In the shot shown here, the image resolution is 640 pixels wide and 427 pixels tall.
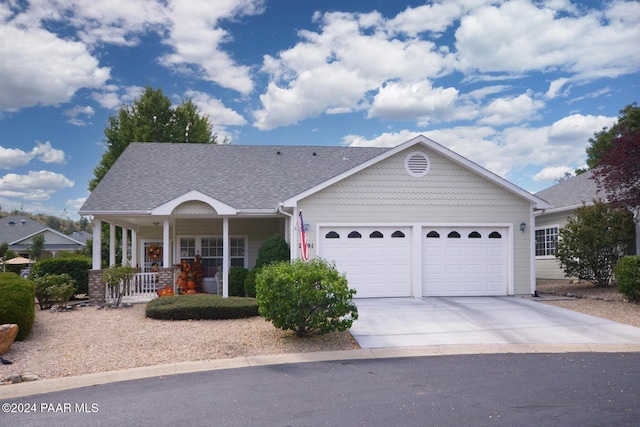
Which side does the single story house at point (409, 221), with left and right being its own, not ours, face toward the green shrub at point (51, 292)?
right

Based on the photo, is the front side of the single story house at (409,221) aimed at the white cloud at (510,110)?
no

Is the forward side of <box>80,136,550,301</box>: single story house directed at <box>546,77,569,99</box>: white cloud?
no

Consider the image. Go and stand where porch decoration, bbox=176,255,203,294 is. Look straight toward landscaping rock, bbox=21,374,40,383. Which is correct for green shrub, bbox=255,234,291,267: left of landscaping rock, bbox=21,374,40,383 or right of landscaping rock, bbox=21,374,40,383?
left

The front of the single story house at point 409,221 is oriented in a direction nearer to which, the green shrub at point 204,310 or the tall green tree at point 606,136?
the green shrub

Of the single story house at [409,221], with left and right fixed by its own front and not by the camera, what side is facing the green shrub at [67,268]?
right

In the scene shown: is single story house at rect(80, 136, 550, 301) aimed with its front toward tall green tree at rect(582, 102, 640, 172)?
no

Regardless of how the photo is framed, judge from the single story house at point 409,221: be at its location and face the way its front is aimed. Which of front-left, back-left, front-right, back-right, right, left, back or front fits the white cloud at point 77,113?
back-right

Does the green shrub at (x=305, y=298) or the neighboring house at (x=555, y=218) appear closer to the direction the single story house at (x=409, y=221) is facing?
the green shrub

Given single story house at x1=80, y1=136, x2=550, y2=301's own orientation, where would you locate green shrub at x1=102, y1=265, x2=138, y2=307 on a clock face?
The green shrub is roughly at 3 o'clock from the single story house.

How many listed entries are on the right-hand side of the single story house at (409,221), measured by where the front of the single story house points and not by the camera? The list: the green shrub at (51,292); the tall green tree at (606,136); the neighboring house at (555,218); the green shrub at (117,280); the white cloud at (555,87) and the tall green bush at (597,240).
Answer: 2

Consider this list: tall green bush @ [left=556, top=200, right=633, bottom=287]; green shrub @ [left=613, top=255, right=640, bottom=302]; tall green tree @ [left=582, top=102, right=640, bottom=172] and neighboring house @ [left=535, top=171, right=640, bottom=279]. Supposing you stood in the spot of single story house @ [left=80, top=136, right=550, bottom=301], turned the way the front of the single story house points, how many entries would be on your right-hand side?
0

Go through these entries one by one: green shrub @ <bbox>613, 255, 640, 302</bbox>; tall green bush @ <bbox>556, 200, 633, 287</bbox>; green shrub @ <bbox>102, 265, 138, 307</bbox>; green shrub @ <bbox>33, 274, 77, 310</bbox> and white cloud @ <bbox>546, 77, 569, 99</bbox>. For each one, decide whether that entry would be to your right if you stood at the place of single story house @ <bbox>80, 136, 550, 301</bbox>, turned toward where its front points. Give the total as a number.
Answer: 2

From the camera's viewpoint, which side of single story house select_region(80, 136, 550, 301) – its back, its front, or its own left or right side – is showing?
front

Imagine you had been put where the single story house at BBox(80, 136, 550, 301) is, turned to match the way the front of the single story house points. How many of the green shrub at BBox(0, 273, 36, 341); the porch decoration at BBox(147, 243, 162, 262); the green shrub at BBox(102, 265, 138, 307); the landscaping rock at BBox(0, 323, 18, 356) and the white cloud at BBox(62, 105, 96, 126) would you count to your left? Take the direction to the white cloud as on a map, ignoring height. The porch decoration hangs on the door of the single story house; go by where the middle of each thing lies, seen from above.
0

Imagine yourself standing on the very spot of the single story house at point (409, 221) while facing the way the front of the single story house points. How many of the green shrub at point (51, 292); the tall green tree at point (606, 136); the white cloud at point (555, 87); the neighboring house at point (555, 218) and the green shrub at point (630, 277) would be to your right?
1
